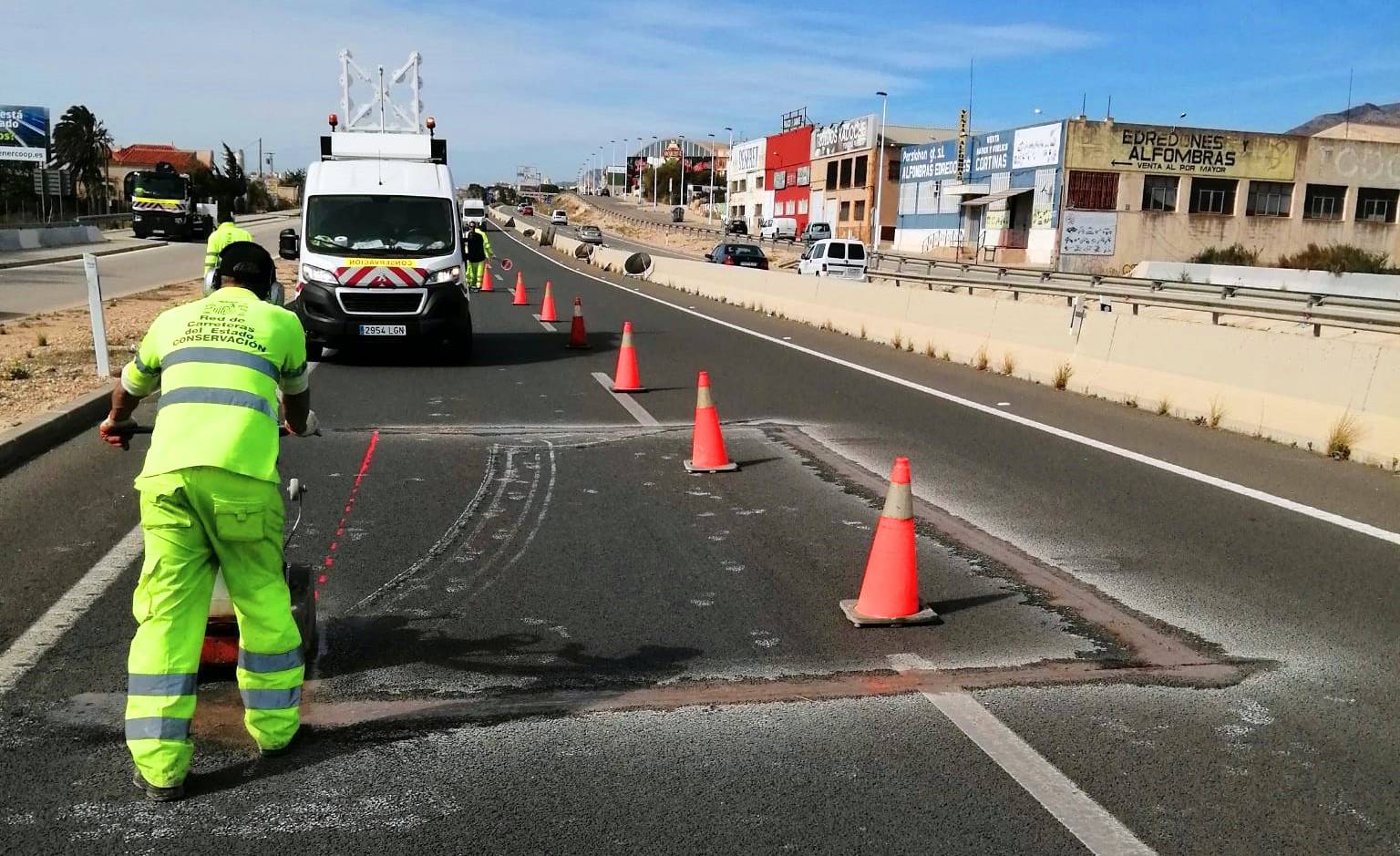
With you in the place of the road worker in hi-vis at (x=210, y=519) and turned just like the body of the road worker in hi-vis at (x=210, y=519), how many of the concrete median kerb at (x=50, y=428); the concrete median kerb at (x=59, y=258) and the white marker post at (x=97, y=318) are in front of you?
3

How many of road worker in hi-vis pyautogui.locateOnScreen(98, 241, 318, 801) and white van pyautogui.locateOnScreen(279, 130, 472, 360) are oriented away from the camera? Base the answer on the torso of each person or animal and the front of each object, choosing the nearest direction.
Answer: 1

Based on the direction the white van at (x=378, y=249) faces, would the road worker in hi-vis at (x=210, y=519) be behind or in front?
in front

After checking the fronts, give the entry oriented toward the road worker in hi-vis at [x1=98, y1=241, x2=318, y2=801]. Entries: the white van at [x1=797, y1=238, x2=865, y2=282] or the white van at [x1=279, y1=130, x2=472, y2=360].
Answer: the white van at [x1=279, y1=130, x2=472, y2=360]

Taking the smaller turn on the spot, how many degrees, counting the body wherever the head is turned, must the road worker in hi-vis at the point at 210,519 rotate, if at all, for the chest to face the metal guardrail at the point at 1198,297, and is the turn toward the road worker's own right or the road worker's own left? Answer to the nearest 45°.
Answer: approximately 45° to the road worker's own right

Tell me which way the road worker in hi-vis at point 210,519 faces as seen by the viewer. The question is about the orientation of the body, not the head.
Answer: away from the camera

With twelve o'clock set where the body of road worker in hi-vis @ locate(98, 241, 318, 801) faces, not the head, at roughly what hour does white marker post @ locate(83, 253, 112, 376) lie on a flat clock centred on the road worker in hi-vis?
The white marker post is roughly at 12 o'clock from the road worker in hi-vis.

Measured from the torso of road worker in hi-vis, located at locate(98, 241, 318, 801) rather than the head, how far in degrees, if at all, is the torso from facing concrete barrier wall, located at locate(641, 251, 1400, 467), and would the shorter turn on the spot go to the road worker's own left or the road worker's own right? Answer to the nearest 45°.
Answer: approximately 45° to the road worker's own right

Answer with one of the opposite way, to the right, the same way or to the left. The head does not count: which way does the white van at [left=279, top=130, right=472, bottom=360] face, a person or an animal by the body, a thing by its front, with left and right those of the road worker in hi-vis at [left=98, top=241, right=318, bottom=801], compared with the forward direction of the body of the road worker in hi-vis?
the opposite way

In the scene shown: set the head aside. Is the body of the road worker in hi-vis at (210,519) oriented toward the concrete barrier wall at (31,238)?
yes

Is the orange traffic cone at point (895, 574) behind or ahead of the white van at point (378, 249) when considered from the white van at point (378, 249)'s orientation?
ahead

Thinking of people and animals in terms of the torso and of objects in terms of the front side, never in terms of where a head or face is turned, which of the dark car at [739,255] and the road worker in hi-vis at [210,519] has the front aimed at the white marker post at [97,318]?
the road worker in hi-vis

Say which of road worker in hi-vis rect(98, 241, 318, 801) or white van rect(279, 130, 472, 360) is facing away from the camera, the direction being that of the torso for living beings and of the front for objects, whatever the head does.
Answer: the road worker in hi-vis

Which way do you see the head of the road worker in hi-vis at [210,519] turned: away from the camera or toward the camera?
away from the camera

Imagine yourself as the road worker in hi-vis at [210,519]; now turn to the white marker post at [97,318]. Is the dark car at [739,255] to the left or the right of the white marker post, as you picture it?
right

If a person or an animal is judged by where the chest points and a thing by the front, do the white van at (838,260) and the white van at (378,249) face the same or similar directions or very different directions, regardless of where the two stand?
very different directions

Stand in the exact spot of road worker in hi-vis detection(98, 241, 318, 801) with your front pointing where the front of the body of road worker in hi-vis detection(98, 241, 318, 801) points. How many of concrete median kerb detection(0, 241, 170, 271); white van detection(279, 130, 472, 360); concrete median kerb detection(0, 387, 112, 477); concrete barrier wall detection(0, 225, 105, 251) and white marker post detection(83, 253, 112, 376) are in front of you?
5

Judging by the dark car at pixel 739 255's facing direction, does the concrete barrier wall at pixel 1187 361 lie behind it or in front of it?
behind

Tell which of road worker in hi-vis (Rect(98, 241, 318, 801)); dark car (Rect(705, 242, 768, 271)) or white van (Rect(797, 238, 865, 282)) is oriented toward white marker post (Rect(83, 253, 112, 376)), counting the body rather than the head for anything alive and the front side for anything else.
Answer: the road worker in hi-vis
